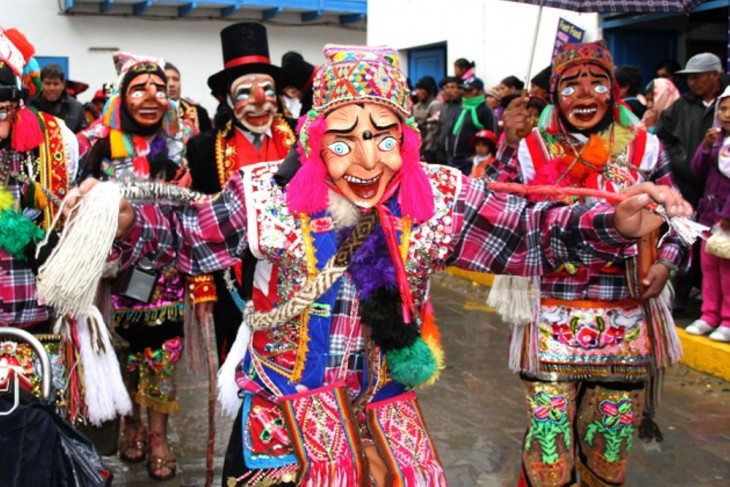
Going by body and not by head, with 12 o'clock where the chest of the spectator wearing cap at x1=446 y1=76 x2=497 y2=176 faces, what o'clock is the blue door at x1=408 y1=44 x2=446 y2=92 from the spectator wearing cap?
The blue door is roughly at 4 o'clock from the spectator wearing cap.

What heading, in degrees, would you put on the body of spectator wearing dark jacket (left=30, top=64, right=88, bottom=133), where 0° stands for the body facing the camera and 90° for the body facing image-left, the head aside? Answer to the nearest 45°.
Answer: approximately 0°

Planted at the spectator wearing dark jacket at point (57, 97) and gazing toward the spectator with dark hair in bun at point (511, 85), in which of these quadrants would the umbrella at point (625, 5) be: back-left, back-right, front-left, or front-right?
front-right

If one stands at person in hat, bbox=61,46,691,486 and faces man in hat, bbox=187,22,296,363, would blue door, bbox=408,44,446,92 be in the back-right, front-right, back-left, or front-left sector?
front-right

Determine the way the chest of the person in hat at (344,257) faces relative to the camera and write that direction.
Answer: toward the camera

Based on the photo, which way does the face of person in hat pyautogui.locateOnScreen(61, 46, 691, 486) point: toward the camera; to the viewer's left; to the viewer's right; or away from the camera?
toward the camera

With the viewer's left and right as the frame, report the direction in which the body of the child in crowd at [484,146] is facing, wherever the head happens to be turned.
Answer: facing the viewer and to the left of the viewer

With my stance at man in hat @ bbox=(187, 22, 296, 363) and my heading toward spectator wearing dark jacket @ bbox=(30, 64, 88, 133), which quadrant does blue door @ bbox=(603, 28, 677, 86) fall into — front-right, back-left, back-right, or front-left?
front-right

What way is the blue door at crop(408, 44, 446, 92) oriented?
toward the camera

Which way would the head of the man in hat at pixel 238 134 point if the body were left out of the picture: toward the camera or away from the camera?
toward the camera

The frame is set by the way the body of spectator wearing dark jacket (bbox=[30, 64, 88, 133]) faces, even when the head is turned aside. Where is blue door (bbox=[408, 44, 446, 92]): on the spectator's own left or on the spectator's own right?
on the spectator's own left

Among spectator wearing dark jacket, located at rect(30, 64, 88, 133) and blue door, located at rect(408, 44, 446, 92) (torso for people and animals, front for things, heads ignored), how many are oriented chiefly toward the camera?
2

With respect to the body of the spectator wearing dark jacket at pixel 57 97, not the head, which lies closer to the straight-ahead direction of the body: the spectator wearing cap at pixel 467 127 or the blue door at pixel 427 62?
the spectator wearing cap
